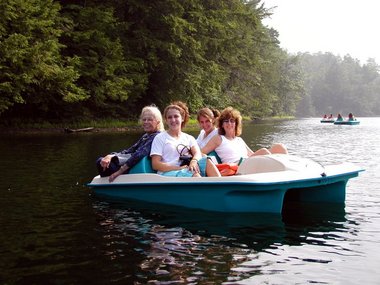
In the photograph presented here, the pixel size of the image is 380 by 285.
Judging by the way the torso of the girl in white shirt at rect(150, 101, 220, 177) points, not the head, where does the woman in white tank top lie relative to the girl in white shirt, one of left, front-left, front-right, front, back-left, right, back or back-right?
left

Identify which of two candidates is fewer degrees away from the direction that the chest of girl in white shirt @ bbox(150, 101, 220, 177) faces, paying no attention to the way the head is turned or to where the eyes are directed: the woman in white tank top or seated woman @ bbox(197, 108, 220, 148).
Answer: the woman in white tank top

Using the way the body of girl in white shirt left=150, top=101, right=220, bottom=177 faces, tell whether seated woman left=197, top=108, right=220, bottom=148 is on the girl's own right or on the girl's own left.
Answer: on the girl's own left

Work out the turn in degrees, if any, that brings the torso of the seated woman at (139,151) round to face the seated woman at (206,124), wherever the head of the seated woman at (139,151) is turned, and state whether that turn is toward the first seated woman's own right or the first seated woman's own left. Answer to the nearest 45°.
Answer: approximately 180°
